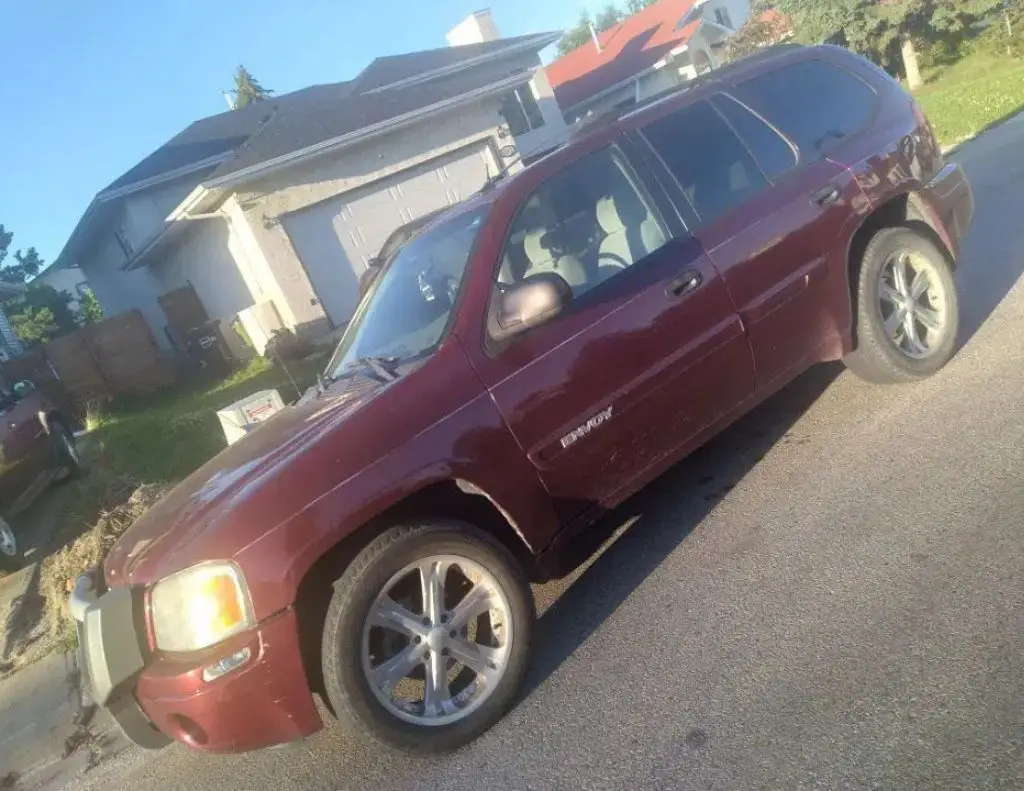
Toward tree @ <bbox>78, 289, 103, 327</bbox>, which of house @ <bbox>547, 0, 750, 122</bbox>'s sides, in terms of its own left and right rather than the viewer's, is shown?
right

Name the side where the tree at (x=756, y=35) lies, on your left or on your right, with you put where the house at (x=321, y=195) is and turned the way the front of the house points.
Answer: on your left

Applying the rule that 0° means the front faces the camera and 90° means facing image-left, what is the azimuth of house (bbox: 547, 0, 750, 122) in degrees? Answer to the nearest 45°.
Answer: approximately 315°

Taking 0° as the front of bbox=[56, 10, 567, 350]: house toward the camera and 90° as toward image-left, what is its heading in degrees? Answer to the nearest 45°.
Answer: approximately 315°

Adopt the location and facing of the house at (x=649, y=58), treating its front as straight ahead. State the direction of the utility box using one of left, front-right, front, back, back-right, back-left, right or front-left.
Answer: front-right

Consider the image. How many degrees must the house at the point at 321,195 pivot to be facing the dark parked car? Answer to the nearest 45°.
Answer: approximately 90° to its right

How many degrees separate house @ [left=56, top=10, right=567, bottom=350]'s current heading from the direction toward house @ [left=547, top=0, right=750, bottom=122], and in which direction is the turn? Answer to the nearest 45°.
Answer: approximately 90° to its left

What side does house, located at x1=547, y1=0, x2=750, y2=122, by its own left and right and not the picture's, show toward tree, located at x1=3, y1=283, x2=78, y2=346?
right

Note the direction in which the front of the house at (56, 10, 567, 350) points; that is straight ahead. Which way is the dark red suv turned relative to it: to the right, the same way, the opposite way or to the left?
to the right

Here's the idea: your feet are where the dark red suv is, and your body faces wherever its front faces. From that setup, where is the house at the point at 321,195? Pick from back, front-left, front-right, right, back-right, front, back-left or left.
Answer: back-right
